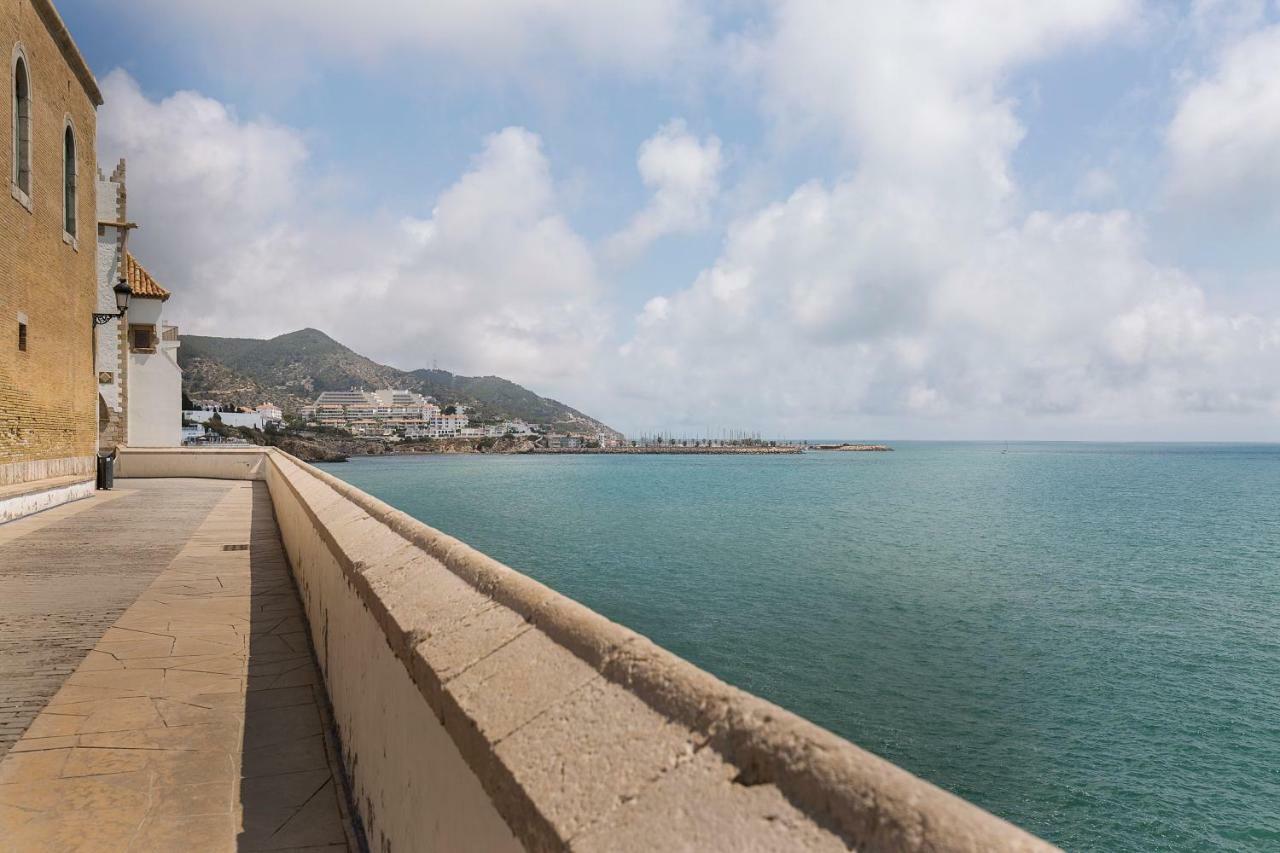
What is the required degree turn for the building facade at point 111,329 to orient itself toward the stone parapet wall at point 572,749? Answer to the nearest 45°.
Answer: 0° — it already faces it
